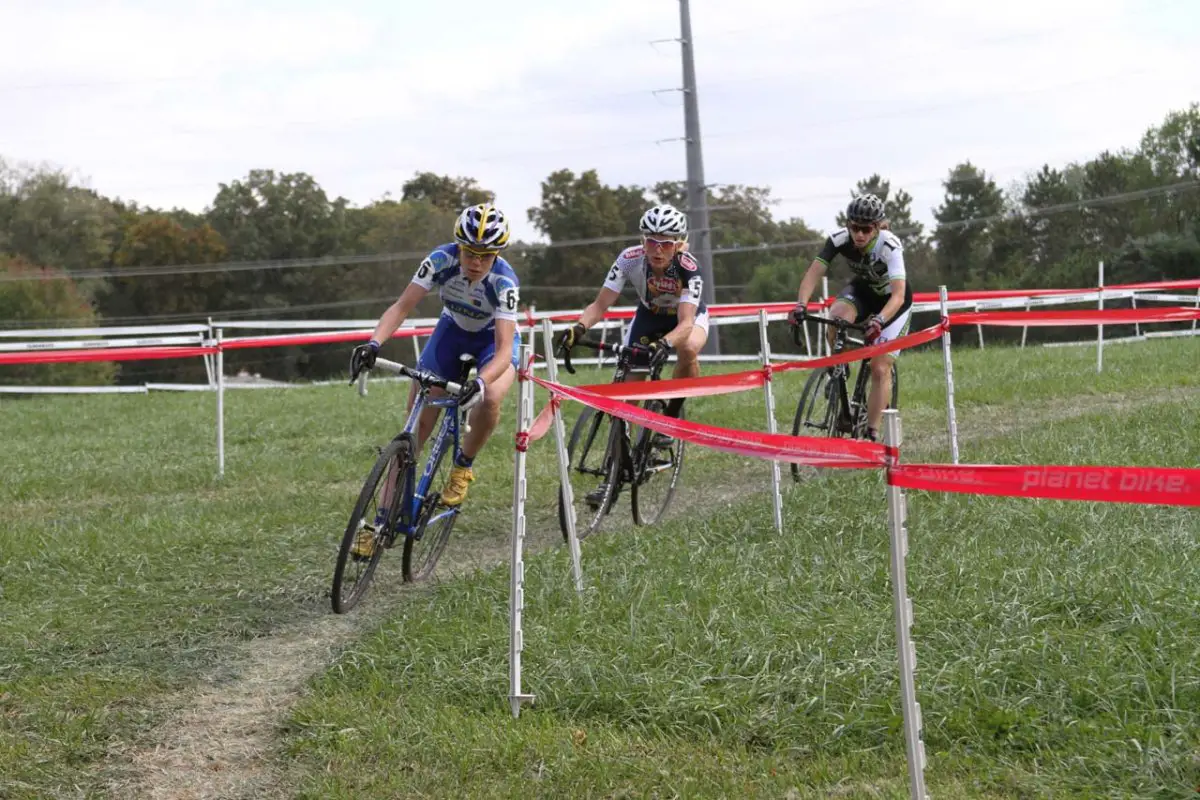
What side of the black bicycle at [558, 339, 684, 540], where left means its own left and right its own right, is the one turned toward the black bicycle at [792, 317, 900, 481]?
back

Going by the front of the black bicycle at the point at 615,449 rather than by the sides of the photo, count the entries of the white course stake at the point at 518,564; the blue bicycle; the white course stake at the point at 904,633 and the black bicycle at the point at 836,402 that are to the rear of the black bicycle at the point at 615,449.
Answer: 1

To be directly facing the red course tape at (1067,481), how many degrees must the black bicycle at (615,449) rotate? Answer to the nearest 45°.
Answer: approximately 45° to its left

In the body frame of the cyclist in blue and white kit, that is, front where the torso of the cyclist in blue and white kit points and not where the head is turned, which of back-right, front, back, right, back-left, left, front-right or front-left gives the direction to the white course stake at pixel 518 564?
front-left

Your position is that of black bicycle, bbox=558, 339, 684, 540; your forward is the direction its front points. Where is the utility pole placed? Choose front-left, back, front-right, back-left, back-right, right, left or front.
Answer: back-right

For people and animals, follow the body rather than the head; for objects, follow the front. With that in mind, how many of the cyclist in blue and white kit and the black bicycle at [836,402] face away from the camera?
0

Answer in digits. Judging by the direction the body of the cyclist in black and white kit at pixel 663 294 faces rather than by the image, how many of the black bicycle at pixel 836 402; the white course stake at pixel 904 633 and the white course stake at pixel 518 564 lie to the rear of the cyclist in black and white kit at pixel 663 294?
1

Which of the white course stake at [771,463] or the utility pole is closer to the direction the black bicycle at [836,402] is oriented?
the white course stake

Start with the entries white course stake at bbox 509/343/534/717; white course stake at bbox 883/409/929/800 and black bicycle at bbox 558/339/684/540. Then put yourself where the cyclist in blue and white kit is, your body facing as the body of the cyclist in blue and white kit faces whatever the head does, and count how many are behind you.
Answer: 1

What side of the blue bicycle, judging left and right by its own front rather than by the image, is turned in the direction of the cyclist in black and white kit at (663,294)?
back

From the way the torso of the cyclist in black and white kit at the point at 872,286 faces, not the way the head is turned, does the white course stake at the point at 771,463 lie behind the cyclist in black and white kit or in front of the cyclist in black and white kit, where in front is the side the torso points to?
in front

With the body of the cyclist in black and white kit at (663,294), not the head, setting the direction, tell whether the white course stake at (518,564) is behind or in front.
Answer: in front
